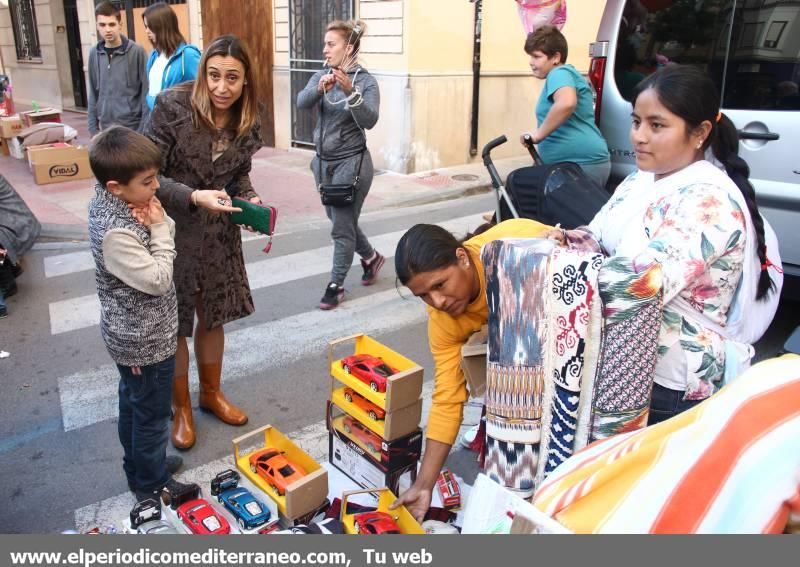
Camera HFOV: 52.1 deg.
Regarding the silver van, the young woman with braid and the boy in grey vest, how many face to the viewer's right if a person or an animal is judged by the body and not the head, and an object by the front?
2

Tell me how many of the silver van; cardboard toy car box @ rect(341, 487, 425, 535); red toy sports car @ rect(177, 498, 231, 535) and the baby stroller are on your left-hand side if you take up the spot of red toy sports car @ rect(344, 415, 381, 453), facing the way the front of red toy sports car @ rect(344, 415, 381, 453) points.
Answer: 2

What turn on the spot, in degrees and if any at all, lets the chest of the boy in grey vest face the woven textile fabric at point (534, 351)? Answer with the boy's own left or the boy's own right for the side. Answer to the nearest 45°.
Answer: approximately 45° to the boy's own right

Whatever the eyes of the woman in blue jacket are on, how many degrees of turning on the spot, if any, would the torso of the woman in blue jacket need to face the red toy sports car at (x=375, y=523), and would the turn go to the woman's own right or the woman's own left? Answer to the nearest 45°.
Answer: approximately 45° to the woman's own left

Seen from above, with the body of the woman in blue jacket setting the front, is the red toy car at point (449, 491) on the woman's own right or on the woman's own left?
on the woman's own left

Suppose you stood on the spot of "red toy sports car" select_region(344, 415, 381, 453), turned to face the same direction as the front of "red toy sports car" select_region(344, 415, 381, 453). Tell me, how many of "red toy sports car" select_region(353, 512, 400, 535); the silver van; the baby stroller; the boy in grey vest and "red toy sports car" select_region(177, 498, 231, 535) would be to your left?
2

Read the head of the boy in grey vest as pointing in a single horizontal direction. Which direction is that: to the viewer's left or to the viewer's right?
to the viewer's right

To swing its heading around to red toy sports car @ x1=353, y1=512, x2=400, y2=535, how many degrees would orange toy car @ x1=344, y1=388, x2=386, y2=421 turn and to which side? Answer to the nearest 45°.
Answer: approximately 45° to its right
